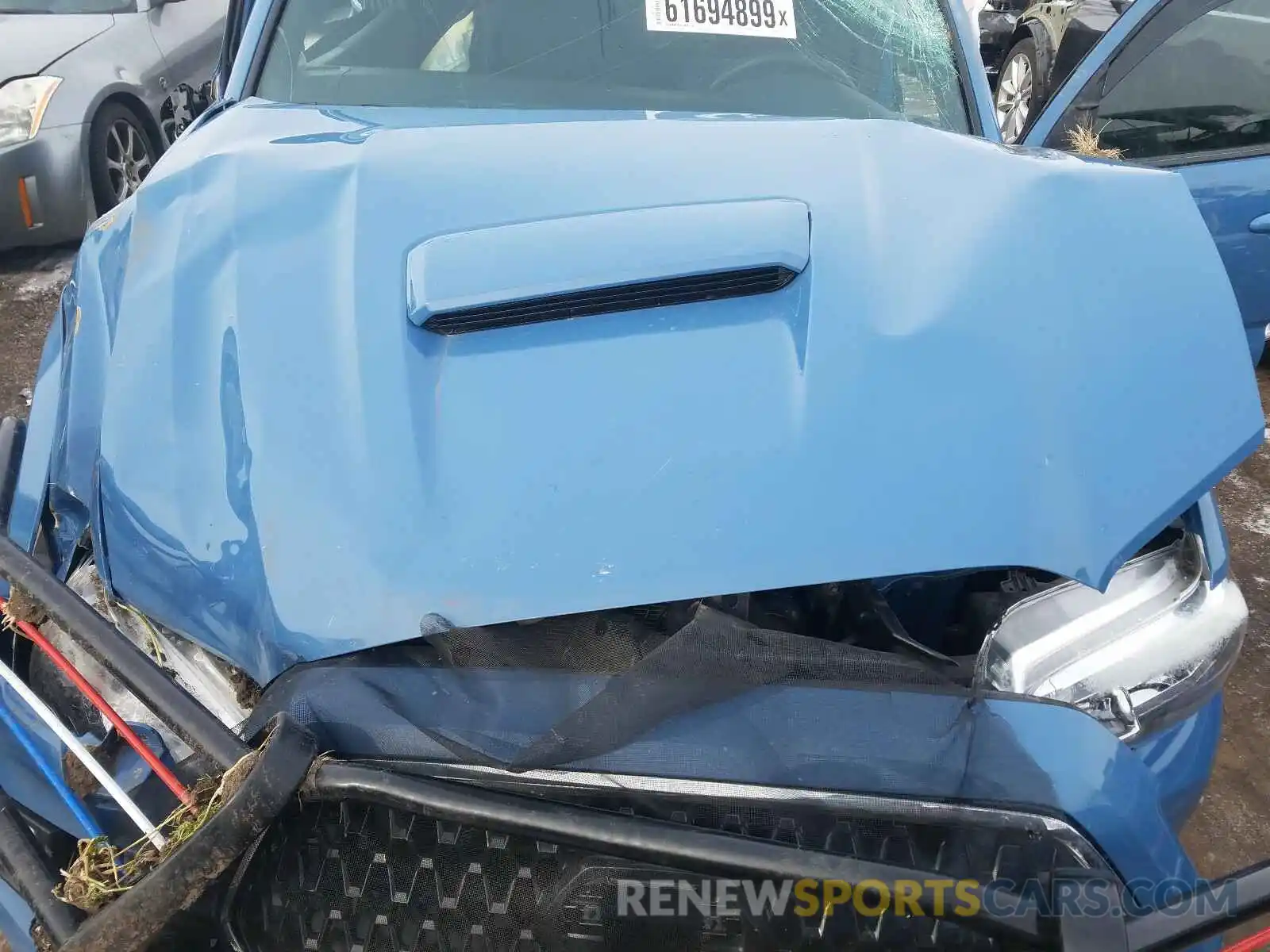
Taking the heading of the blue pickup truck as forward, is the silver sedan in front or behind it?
behind

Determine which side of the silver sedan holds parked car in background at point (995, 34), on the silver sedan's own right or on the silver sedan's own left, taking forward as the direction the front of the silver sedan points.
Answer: on the silver sedan's own left

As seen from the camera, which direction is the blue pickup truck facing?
toward the camera

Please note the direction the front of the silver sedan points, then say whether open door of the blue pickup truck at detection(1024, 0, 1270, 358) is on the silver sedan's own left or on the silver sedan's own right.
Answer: on the silver sedan's own left

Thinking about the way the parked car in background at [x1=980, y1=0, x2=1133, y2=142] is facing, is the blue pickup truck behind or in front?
in front

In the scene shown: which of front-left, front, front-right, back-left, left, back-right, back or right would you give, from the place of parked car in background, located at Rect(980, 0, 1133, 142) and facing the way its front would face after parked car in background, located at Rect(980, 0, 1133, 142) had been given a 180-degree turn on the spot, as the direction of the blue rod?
back-right

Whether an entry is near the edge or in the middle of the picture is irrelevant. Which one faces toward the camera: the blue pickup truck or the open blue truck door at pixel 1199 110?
the blue pickup truck
